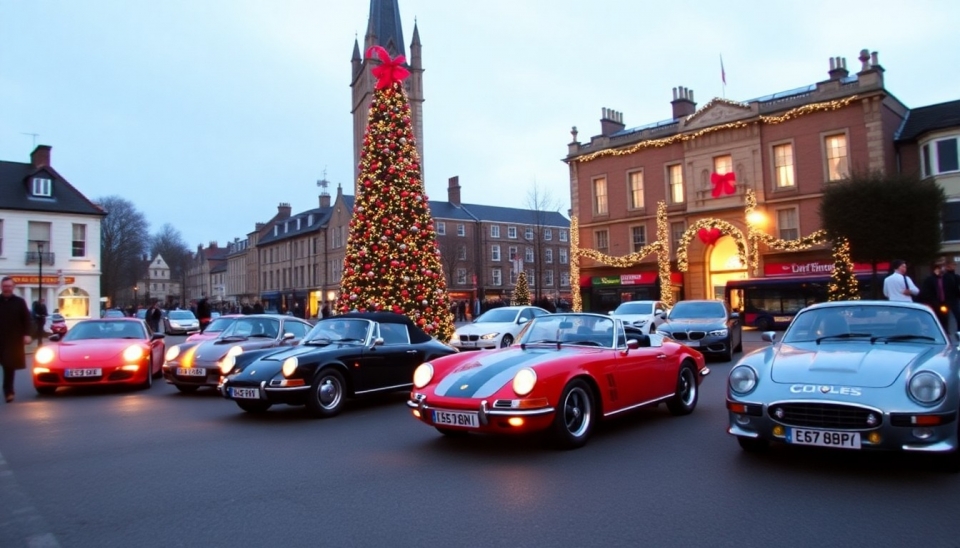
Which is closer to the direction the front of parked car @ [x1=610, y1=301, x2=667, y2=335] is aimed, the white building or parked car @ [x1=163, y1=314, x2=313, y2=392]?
the parked car

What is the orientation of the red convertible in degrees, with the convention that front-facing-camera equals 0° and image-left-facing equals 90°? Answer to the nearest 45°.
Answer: approximately 45°

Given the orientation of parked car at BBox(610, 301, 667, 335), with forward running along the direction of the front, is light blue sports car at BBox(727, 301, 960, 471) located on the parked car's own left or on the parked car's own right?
on the parked car's own left

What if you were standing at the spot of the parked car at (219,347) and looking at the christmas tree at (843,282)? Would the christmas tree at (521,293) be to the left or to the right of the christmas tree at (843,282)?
left

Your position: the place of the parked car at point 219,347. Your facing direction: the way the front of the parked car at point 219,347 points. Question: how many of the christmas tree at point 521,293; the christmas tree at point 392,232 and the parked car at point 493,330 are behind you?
3

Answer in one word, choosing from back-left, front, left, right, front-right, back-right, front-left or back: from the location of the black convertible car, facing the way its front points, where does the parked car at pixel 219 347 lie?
right

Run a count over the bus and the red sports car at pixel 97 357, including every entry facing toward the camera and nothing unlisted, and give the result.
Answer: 1

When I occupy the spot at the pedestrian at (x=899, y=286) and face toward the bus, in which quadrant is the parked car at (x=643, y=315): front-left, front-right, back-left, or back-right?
front-left

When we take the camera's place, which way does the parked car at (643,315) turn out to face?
facing the viewer and to the left of the viewer

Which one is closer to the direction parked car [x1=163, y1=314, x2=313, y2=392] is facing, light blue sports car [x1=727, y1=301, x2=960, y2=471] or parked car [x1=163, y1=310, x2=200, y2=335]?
the light blue sports car

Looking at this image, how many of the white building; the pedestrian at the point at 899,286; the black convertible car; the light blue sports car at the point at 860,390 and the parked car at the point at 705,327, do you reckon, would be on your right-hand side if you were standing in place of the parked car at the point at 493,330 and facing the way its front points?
1

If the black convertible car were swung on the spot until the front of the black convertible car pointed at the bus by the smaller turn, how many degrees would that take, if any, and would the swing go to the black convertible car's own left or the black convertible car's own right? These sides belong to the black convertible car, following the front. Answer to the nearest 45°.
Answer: approximately 180°

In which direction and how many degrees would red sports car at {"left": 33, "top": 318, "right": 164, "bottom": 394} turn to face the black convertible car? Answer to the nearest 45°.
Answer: approximately 45° to its left

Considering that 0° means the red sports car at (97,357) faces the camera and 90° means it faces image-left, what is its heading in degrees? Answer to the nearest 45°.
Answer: approximately 0°
